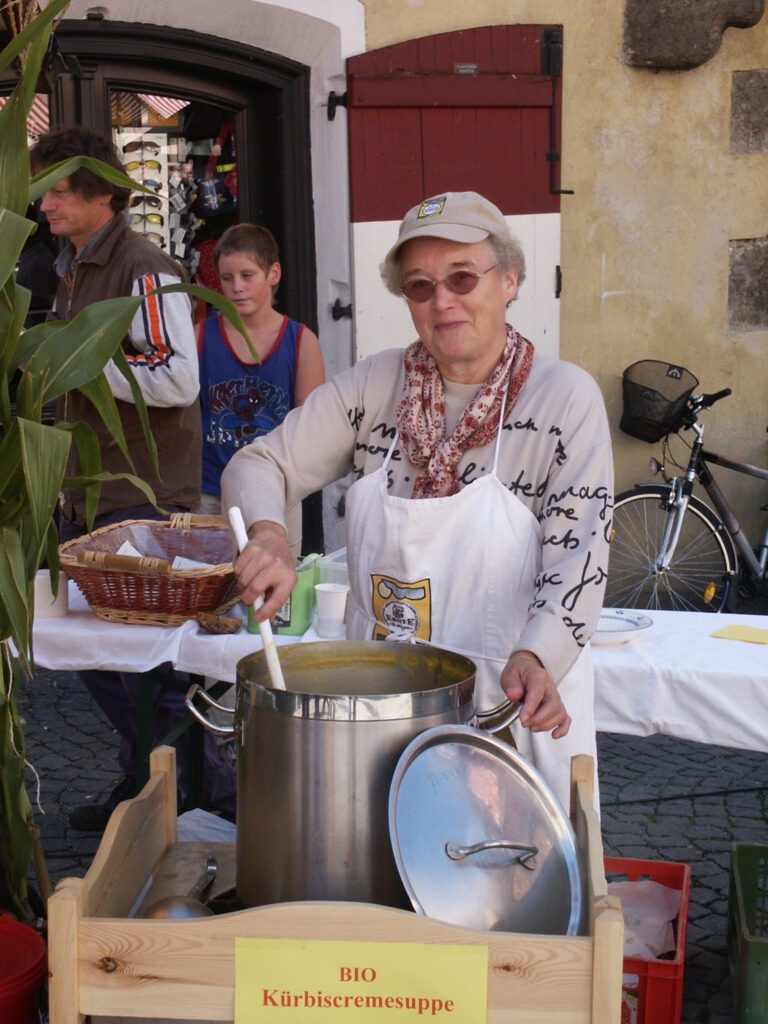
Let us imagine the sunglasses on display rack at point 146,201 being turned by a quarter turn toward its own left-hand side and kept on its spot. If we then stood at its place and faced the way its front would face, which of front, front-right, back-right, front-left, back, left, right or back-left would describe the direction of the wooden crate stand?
right

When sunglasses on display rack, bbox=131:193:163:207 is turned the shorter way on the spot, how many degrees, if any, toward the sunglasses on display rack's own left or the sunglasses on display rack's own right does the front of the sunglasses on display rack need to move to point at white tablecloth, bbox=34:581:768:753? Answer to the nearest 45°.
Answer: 0° — it already faces it

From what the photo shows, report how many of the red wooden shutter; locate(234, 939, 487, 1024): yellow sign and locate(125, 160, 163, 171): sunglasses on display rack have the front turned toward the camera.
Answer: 3

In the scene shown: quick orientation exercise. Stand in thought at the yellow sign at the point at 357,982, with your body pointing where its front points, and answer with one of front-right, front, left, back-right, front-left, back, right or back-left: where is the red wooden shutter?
back

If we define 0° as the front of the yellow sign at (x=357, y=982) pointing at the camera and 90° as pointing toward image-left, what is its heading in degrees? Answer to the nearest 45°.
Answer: approximately 0°

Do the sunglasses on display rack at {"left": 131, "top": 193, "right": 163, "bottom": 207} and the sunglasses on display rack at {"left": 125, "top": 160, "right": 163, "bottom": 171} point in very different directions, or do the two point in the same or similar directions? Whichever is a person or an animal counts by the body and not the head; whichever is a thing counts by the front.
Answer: same or similar directions

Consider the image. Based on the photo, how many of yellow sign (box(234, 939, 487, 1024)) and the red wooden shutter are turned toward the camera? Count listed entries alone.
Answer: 2

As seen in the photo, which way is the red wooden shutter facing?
toward the camera

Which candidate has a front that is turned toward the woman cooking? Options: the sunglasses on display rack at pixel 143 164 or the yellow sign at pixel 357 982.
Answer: the sunglasses on display rack

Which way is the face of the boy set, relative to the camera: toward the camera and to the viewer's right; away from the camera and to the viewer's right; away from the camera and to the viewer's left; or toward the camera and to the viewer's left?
toward the camera and to the viewer's left

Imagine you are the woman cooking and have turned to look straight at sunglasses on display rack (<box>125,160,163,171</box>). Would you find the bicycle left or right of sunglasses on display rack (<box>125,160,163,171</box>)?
right

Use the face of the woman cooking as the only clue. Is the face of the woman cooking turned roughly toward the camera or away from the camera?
toward the camera

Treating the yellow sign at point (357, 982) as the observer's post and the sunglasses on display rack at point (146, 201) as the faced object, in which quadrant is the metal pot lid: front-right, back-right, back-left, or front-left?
front-right

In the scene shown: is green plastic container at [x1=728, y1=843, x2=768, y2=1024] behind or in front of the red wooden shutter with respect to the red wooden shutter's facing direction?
in front

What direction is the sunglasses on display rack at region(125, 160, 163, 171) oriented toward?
toward the camera
